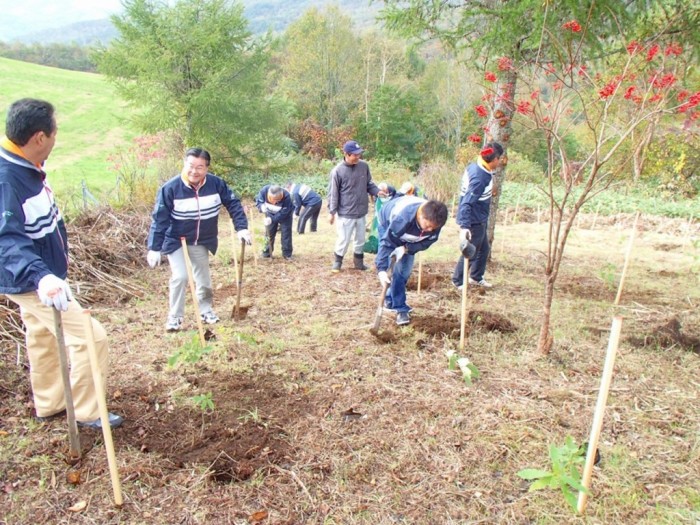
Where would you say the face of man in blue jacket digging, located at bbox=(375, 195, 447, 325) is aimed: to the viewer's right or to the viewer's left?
to the viewer's right

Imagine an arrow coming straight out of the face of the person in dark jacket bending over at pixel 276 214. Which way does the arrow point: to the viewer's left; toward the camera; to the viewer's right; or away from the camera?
toward the camera

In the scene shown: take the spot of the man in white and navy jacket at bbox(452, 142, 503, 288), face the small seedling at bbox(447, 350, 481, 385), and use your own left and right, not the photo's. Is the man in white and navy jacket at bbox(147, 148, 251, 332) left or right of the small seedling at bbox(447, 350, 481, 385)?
right

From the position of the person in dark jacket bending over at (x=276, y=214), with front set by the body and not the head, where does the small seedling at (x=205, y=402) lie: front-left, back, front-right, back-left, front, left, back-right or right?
front

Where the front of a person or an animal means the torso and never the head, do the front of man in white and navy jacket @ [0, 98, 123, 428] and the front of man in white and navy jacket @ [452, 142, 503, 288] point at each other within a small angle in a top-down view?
no

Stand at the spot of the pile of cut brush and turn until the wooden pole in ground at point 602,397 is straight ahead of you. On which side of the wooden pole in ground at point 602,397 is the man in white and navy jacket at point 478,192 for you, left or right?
left

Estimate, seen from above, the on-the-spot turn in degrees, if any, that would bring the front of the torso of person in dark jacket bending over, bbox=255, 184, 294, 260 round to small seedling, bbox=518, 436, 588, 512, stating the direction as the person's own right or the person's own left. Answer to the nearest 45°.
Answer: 0° — they already face it

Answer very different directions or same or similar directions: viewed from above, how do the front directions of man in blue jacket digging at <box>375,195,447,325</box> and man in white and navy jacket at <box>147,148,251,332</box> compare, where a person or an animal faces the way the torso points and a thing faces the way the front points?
same or similar directions

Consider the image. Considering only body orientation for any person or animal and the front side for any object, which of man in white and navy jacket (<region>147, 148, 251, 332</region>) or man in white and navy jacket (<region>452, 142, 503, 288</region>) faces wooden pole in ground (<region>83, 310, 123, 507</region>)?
man in white and navy jacket (<region>147, 148, 251, 332</region>)

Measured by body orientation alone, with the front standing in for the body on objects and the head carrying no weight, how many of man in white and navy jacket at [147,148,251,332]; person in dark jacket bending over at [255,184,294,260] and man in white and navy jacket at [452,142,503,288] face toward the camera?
2

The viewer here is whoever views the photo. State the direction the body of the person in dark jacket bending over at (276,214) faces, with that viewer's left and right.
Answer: facing the viewer

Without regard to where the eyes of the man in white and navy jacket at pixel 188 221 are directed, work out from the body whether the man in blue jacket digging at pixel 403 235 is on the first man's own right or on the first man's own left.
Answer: on the first man's own left

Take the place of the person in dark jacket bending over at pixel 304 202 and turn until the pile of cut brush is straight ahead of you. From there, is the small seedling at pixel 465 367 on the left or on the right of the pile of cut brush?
left

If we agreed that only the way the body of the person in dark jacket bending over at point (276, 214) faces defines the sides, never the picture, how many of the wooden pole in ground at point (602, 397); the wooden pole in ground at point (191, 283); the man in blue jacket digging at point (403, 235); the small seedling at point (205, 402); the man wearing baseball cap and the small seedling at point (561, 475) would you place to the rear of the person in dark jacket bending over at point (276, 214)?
0

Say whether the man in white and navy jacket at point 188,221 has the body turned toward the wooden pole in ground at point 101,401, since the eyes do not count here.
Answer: yes
